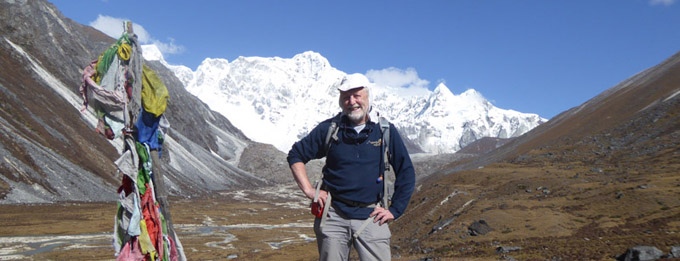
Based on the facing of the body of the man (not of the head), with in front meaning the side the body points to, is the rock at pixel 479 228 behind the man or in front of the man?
behind

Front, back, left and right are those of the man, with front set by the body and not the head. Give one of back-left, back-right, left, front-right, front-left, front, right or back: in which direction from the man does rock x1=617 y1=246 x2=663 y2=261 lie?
back-left

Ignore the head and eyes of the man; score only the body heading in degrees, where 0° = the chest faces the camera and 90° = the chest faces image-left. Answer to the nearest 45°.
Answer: approximately 0°

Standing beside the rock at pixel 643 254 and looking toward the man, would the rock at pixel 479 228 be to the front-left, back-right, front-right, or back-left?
back-right
